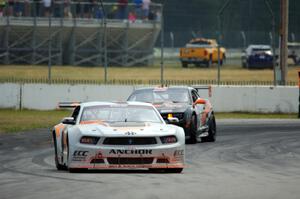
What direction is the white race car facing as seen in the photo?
toward the camera

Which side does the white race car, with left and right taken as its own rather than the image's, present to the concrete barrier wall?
back
